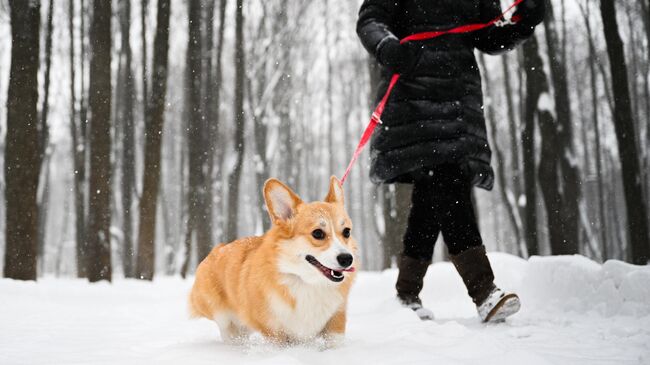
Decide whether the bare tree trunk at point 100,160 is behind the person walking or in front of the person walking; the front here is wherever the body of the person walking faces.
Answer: behind

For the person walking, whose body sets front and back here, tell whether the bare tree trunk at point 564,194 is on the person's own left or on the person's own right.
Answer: on the person's own left

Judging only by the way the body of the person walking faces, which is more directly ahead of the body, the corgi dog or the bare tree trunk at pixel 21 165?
the corgi dog

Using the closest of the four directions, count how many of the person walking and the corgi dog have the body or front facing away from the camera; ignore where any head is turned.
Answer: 0

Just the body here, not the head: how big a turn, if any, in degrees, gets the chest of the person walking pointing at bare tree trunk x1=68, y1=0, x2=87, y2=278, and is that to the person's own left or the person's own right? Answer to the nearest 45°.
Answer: approximately 180°

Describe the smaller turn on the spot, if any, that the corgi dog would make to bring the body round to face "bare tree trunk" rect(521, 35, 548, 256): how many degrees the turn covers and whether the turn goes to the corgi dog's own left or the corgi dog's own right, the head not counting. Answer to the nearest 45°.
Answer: approximately 90° to the corgi dog's own left

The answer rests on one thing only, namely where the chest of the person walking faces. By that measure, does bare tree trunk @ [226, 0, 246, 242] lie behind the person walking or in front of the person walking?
behind

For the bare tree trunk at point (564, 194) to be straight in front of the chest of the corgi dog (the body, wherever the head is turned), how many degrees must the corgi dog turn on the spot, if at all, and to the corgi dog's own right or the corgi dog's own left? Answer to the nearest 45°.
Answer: approximately 90° to the corgi dog's own left

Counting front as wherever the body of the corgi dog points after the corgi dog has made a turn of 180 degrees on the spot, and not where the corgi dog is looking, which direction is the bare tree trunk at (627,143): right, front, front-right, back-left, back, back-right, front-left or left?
right

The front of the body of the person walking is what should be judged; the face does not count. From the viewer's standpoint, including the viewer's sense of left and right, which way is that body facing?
facing the viewer and to the right of the viewer

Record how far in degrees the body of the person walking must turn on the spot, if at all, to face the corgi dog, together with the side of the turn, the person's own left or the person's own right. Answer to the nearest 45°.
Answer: approximately 90° to the person's own right
